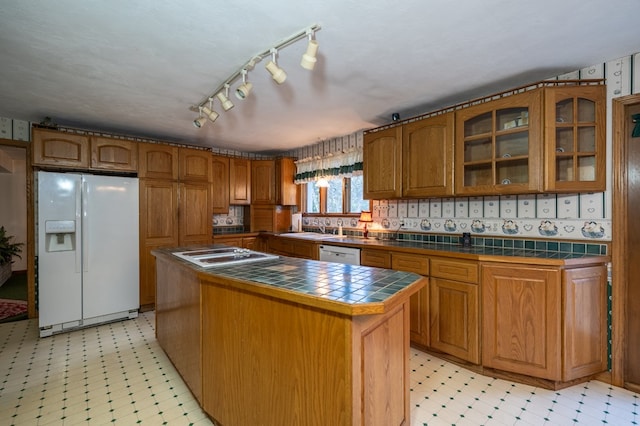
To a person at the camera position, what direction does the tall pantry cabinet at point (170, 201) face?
facing the viewer and to the right of the viewer

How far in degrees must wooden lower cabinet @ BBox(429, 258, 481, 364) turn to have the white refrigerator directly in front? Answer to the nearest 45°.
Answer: approximately 45° to its right

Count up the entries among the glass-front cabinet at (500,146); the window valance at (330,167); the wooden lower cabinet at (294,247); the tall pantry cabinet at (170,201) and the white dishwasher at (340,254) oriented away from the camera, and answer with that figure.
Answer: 0

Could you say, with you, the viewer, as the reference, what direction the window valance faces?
facing the viewer and to the left of the viewer

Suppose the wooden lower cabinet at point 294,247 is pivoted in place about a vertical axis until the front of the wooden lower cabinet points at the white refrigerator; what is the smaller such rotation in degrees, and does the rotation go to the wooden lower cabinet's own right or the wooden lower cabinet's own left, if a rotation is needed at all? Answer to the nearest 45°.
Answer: approximately 45° to the wooden lower cabinet's own right

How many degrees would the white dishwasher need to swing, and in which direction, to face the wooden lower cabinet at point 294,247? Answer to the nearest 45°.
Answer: approximately 90° to its right

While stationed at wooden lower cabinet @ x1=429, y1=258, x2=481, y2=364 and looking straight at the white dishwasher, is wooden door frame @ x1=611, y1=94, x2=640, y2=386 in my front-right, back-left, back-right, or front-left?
back-right

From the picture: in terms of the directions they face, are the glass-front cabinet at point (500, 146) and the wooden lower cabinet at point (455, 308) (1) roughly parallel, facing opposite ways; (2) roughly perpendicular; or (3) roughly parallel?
roughly parallel

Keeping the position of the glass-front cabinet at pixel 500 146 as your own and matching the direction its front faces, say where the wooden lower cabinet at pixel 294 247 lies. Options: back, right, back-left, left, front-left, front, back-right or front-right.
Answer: front-right
